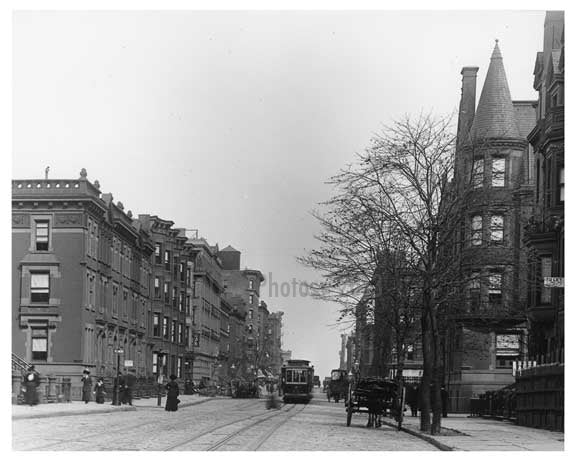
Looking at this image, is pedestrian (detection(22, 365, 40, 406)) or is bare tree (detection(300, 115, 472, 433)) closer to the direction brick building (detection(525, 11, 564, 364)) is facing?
the pedestrian

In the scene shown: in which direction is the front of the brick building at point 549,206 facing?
to the viewer's left

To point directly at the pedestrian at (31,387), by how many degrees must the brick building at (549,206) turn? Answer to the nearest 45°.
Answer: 0° — it already faces them

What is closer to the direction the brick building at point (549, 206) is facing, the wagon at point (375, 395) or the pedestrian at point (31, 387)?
the pedestrian

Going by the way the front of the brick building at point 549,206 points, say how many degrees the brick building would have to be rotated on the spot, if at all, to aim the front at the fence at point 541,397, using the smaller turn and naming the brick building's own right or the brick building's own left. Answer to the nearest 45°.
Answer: approximately 90° to the brick building's own left
